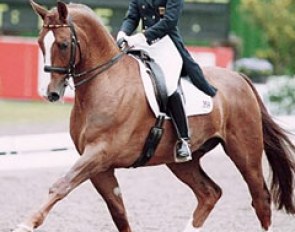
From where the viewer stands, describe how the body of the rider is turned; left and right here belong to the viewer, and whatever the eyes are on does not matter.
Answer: facing the viewer and to the left of the viewer

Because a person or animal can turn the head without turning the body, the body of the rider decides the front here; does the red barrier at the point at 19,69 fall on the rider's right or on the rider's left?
on the rider's right
